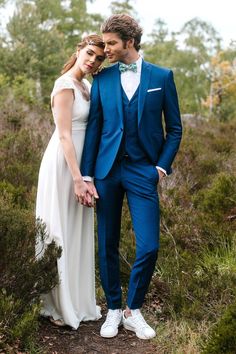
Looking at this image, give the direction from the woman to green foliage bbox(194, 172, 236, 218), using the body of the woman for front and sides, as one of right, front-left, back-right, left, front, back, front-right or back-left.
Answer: left

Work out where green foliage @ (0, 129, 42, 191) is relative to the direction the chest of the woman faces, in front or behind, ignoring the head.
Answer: behind

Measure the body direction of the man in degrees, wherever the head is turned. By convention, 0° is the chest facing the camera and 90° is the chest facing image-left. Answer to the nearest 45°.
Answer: approximately 0°

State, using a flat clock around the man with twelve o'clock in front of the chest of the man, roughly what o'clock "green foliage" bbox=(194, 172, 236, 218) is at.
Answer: The green foliage is roughly at 7 o'clock from the man.

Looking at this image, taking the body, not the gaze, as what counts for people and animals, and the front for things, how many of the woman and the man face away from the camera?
0

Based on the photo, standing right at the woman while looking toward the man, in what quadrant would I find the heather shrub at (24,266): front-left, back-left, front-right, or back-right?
back-right

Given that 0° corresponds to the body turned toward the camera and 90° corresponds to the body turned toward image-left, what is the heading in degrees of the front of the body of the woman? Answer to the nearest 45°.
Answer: approximately 315°

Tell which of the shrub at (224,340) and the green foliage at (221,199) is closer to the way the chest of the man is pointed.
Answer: the shrub
